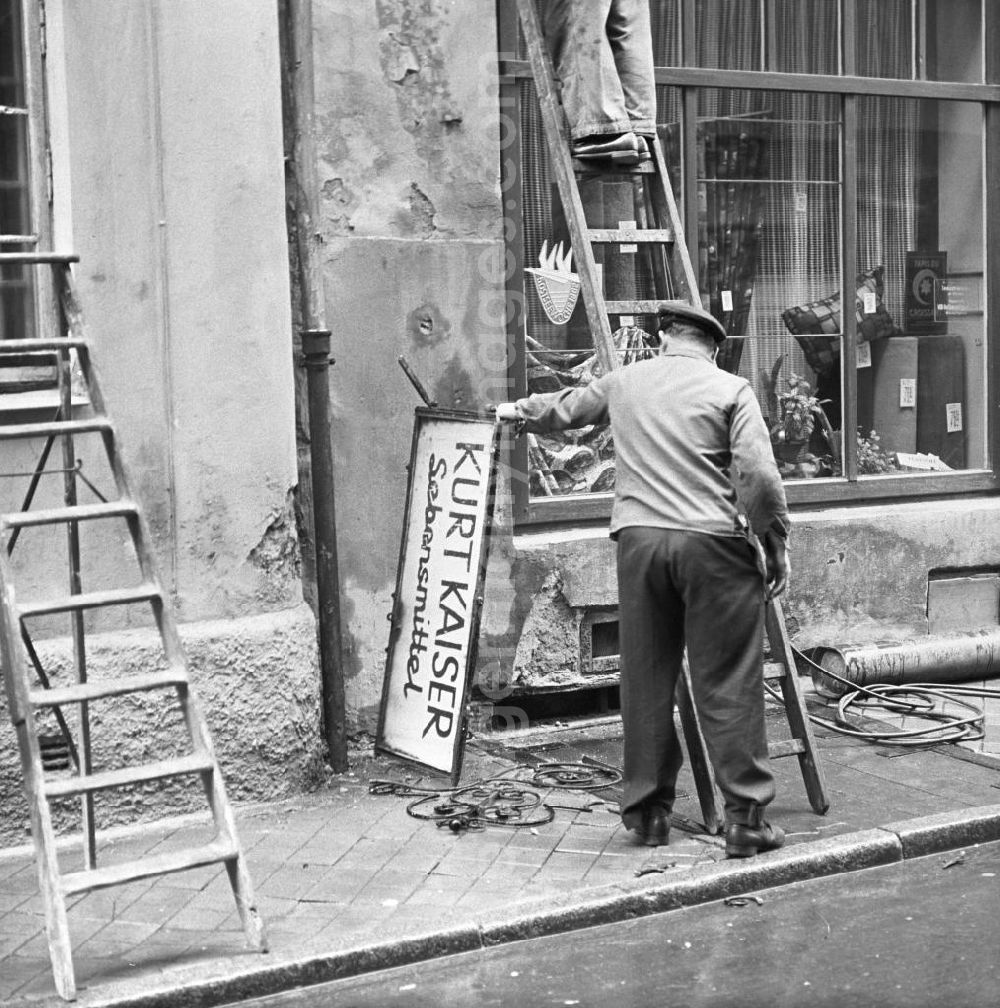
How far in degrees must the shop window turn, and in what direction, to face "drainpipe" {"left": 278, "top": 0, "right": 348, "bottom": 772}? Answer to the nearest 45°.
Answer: approximately 45° to its right

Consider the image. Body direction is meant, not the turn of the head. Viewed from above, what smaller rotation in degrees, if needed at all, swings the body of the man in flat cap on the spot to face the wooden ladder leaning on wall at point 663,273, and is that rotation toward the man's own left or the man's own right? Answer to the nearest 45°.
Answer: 0° — they already face it

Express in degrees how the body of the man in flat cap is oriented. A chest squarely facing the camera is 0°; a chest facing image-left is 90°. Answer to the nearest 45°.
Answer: approximately 180°

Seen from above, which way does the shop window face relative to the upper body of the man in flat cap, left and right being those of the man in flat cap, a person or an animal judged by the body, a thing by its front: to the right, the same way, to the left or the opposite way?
the opposite way

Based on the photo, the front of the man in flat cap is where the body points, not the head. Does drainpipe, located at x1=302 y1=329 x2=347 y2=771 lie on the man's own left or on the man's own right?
on the man's own left

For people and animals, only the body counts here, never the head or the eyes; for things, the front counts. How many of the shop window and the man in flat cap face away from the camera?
1

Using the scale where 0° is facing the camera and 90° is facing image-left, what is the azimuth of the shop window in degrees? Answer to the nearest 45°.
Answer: approximately 0°

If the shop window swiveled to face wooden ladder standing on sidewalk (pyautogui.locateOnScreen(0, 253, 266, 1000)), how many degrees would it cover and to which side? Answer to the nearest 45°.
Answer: approximately 45° to its right

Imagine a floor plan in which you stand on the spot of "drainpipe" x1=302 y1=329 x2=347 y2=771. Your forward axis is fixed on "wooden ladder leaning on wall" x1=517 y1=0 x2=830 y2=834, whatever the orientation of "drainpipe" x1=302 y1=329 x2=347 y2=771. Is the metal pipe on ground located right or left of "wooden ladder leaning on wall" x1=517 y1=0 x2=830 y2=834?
left
